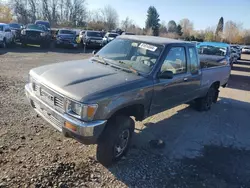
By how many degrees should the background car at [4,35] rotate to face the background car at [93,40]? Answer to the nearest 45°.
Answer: approximately 45° to its left

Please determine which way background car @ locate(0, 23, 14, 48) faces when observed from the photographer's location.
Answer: facing the viewer and to the right of the viewer

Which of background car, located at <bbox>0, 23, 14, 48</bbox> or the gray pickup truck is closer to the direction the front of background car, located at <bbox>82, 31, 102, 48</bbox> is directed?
the gray pickup truck

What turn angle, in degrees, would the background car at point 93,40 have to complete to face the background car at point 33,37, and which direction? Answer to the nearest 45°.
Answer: approximately 90° to its right

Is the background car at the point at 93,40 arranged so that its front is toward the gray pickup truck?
yes

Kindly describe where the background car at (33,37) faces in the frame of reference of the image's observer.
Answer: facing the viewer

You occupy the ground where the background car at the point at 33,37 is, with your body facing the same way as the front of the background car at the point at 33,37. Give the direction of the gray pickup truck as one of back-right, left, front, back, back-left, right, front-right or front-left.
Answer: front

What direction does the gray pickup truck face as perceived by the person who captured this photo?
facing the viewer and to the left of the viewer

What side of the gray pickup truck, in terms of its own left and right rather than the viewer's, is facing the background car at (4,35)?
right

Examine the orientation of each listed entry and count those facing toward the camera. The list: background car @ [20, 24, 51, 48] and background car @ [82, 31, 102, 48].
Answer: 2

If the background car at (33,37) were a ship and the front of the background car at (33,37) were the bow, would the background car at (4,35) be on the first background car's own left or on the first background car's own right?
on the first background car's own right

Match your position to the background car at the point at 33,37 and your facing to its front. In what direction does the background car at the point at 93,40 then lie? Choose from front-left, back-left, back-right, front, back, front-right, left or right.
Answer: left

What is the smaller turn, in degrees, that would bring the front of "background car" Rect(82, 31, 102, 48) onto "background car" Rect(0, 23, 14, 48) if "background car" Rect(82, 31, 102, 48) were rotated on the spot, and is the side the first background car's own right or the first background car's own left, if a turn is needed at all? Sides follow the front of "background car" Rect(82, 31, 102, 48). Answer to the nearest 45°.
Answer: approximately 45° to the first background car's own right

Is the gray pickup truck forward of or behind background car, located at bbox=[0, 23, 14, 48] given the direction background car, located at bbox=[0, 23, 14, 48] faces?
forward
